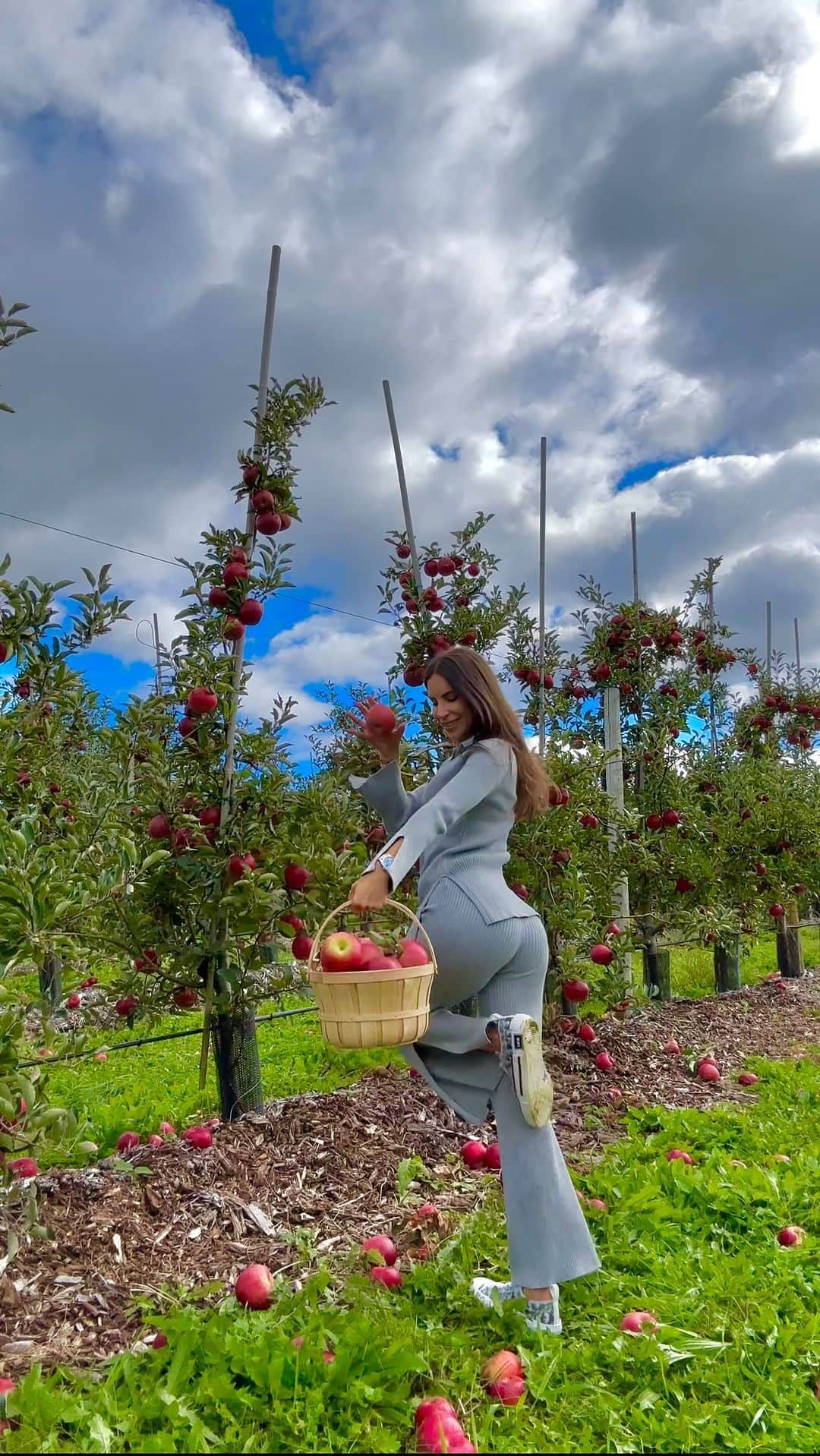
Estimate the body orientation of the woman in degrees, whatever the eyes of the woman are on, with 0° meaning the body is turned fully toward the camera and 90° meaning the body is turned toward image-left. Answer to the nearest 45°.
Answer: approximately 90°

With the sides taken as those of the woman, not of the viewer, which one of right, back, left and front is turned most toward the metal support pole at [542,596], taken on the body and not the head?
right

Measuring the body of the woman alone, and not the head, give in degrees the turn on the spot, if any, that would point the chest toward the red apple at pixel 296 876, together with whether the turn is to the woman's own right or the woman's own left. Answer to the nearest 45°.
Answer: approximately 45° to the woman's own right

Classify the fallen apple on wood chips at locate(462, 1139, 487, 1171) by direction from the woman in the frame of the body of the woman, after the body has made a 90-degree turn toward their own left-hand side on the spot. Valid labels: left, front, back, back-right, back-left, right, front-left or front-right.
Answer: back

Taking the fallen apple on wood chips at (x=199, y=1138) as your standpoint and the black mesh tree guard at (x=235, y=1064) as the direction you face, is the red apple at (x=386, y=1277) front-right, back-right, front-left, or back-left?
back-right

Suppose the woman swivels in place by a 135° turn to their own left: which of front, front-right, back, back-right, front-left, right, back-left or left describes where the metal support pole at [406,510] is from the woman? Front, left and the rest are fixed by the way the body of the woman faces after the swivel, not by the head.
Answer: back-left

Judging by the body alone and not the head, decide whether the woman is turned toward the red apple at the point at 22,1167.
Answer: yes
